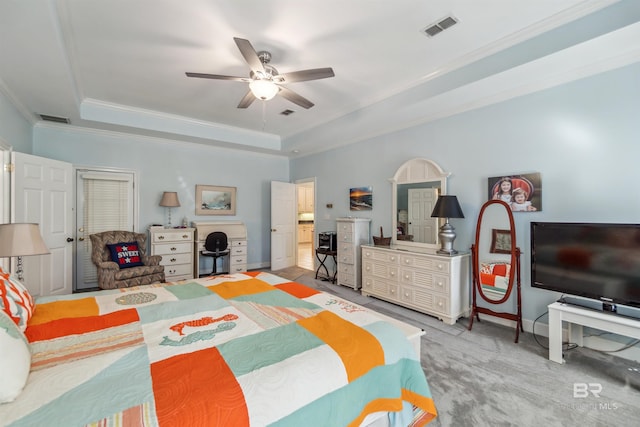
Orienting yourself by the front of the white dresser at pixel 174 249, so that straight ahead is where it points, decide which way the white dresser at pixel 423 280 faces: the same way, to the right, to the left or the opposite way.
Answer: to the right

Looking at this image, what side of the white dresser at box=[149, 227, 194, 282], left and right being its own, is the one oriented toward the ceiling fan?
front

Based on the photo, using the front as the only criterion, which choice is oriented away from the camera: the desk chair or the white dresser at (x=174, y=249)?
the desk chair

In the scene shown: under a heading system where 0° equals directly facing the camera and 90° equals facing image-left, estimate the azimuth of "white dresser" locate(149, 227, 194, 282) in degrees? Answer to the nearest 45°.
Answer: approximately 0°

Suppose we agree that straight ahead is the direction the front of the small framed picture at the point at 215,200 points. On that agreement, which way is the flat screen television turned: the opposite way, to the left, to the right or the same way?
to the right

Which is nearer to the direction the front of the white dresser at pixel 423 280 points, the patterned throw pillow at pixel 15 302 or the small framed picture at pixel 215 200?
the patterned throw pillow

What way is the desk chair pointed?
away from the camera

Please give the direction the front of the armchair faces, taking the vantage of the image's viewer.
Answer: facing the viewer and to the right of the viewer

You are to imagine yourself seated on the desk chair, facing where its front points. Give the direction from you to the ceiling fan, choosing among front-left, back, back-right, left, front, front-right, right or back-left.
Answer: back

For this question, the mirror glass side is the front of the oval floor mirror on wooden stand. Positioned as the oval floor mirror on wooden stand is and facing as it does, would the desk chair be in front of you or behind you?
in front

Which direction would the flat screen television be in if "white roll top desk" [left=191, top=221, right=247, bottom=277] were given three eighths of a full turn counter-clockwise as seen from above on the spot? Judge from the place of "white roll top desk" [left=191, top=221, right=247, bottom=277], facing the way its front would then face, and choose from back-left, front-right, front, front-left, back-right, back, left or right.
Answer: right

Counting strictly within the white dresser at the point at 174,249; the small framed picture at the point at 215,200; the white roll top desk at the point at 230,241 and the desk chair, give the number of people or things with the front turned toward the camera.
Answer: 3

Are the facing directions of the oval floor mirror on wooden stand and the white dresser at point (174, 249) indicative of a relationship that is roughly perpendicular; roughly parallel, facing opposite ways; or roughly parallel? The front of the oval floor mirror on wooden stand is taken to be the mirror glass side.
roughly perpendicular
